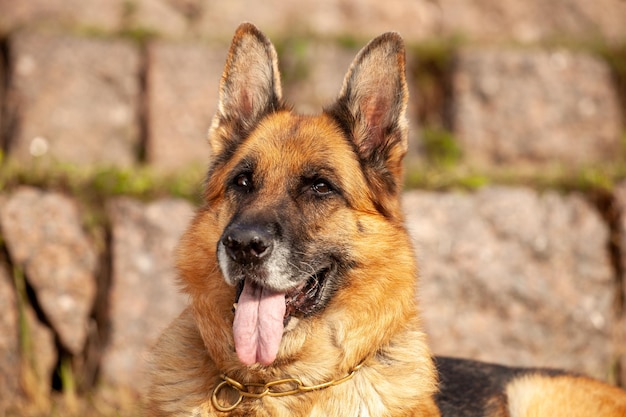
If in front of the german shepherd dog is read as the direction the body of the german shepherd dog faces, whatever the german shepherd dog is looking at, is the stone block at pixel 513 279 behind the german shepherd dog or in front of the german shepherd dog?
behind

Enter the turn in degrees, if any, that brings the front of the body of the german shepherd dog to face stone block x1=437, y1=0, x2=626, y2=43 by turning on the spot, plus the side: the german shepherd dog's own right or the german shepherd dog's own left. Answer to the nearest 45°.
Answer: approximately 135° to the german shepherd dog's own right

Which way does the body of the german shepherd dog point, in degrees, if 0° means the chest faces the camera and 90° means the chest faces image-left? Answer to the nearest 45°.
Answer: approximately 45°

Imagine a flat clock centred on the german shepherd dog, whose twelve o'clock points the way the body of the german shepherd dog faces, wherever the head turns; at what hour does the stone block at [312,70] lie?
The stone block is roughly at 4 o'clock from the german shepherd dog.

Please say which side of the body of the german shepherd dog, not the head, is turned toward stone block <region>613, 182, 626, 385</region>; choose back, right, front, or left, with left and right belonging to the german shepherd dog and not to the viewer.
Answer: back

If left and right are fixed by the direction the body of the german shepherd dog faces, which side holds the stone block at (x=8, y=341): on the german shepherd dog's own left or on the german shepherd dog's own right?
on the german shepherd dog's own right

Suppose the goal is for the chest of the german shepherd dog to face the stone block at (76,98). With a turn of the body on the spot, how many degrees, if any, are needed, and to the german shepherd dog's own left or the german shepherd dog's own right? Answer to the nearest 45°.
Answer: approximately 90° to the german shepherd dog's own right

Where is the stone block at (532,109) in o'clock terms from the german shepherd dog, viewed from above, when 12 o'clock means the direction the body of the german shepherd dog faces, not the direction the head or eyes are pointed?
The stone block is roughly at 5 o'clock from the german shepherd dog.
